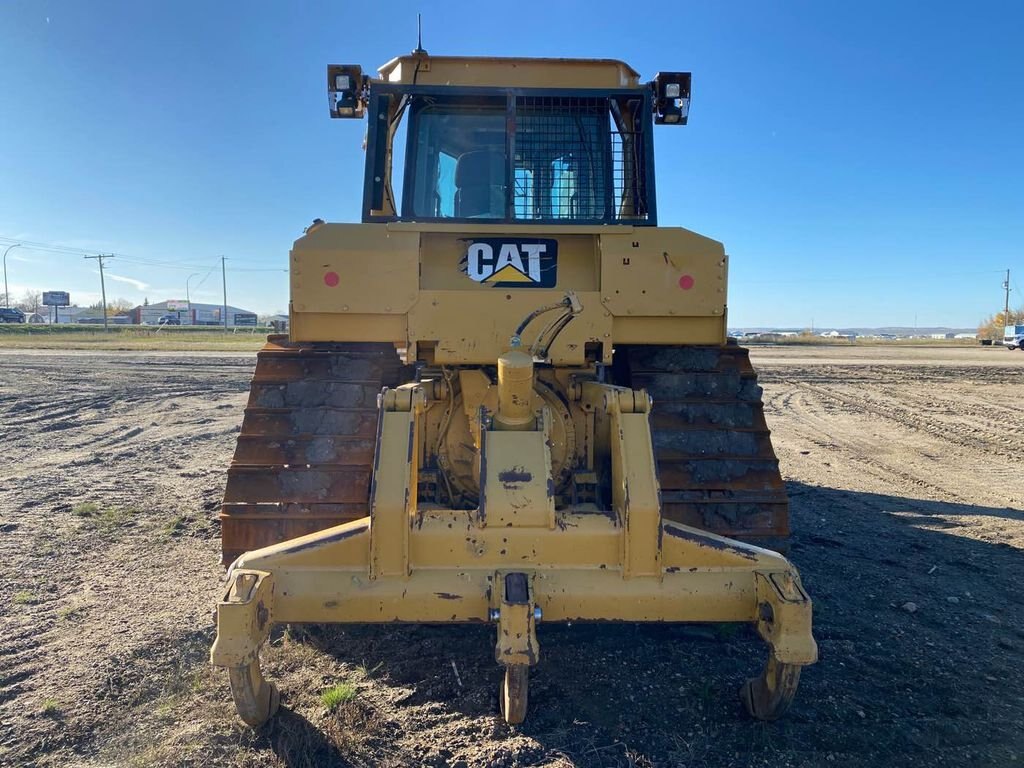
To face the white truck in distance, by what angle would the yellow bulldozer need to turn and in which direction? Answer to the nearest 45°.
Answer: approximately 45° to its right

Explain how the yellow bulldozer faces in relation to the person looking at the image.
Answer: facing away from the viewer
